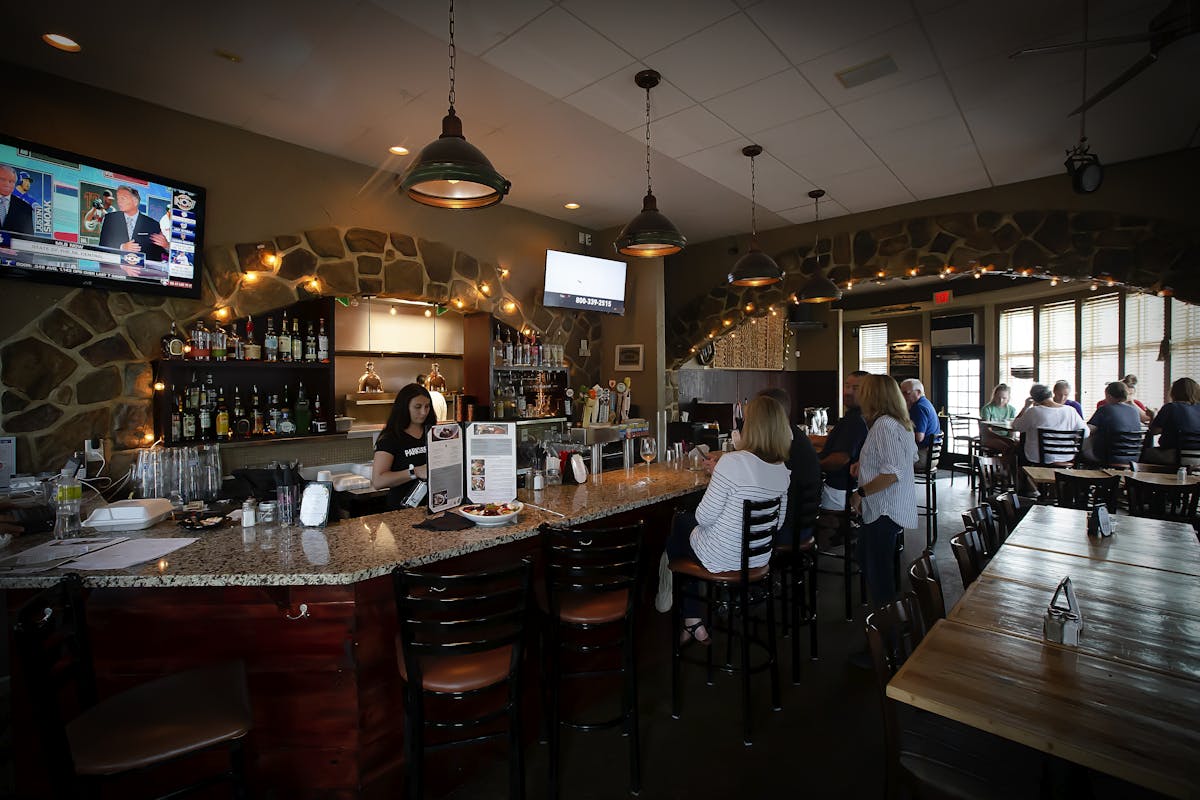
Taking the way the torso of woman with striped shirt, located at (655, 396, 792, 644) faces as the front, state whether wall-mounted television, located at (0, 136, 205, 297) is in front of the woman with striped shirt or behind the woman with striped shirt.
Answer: in front

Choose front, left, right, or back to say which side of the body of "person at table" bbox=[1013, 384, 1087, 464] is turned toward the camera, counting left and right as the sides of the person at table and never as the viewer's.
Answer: back

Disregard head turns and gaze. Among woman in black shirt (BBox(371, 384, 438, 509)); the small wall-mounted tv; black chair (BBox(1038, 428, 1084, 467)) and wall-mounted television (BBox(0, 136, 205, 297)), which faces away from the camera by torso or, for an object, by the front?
the black chair

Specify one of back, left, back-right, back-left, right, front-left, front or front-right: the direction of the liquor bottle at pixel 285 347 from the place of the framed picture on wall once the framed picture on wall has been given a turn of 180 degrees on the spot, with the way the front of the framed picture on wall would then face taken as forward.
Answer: back-left

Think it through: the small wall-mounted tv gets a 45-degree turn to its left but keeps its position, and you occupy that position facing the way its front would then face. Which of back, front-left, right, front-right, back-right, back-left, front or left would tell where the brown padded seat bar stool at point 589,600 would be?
right

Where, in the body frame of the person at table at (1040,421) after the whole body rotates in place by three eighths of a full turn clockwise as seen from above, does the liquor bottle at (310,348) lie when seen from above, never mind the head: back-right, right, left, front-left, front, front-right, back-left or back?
right

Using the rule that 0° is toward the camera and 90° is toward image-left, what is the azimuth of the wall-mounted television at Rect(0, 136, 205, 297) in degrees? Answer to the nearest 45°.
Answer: approximately 315°

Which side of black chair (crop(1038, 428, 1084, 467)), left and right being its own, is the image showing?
back

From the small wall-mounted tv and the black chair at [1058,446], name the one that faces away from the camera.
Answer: the black chair

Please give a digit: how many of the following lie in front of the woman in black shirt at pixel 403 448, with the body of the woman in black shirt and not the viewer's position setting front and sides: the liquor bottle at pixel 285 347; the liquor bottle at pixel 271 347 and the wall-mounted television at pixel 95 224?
0

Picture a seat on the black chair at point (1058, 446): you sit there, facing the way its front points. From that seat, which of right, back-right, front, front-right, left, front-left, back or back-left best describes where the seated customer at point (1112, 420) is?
front-right

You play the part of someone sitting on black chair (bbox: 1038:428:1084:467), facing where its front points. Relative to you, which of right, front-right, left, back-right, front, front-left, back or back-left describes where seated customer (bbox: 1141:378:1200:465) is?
right

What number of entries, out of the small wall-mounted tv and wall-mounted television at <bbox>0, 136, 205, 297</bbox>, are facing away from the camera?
0

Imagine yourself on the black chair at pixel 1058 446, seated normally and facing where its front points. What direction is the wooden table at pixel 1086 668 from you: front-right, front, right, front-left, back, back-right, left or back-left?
back

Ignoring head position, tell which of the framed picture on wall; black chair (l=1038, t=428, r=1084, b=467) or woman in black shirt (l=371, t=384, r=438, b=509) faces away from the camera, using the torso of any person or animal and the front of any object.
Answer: the black chair

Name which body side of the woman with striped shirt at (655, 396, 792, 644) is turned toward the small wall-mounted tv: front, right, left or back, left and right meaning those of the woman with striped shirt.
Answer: front

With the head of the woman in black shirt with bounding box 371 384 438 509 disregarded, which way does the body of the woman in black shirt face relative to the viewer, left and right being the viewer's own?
facing the viewer and to the right of the viewer

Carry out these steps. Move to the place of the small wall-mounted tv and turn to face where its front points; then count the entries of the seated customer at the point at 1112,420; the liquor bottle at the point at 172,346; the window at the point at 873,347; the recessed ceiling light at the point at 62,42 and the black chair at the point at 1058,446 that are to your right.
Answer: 2
